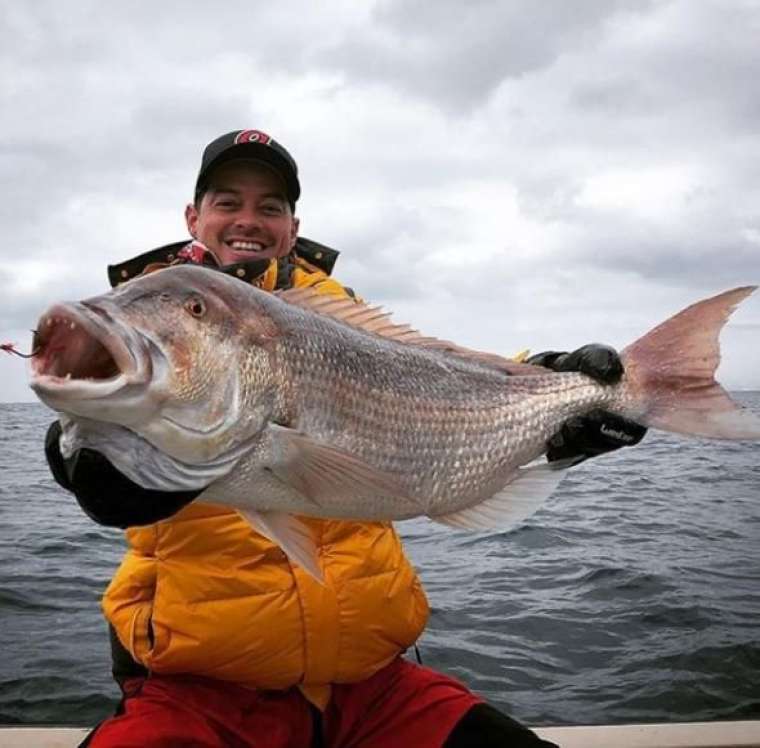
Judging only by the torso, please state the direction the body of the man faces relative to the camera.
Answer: toward the camera
